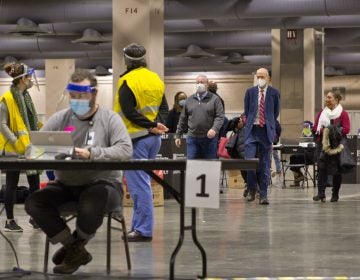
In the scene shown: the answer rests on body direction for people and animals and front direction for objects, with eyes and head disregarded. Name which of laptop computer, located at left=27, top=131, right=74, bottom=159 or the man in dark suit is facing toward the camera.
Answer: the man in dark suit

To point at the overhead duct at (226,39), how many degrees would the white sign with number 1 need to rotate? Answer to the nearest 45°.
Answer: approximately 180°

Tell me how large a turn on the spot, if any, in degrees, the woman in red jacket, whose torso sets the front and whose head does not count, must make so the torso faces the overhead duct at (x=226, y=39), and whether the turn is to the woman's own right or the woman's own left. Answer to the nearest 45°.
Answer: approximately 135° to the woman's own right

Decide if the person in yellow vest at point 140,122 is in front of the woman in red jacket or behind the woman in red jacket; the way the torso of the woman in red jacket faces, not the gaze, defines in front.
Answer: in front

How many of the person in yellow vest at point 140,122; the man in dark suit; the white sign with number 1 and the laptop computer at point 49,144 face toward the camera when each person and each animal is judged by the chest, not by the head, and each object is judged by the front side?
2

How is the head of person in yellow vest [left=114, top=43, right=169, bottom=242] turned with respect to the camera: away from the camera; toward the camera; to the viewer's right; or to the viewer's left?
away from the camera

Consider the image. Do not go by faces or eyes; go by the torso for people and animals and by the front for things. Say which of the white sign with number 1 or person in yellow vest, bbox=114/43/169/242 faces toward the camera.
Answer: the white sign with number 1

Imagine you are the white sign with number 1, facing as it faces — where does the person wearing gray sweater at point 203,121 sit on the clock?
The person wearing gray sweater is roughly at 6 o'clock from the white sign with number 1.

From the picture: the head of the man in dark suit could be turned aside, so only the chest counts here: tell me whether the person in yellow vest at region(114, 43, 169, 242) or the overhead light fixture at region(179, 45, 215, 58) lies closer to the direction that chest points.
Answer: the person in yellow vest

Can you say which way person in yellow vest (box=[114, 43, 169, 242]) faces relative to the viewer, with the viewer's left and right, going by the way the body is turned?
facing away from the viewer and to the left of the viewer

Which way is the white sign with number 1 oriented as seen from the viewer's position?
toward the camera

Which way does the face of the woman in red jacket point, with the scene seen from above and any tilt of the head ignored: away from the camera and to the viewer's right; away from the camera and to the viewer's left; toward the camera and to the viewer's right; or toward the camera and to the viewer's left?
toward the camera and to the viewer's left

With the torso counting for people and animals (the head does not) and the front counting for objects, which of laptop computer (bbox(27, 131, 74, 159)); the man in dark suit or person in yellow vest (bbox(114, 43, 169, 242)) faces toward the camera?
the man in dark suit

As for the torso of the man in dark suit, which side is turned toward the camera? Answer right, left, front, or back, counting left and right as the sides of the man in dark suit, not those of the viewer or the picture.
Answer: front

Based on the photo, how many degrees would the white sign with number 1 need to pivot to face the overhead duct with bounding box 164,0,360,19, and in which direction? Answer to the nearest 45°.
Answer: approximately 180°
